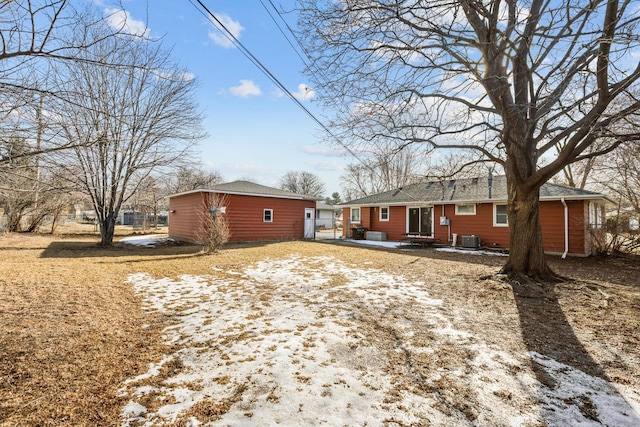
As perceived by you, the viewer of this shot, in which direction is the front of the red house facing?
facing away from the viewer and to the right of the viewer

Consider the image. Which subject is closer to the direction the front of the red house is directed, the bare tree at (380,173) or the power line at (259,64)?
the bare tree

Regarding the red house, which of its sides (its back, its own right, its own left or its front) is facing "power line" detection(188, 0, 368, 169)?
back

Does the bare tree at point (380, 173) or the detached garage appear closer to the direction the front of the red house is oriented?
the bare tree
